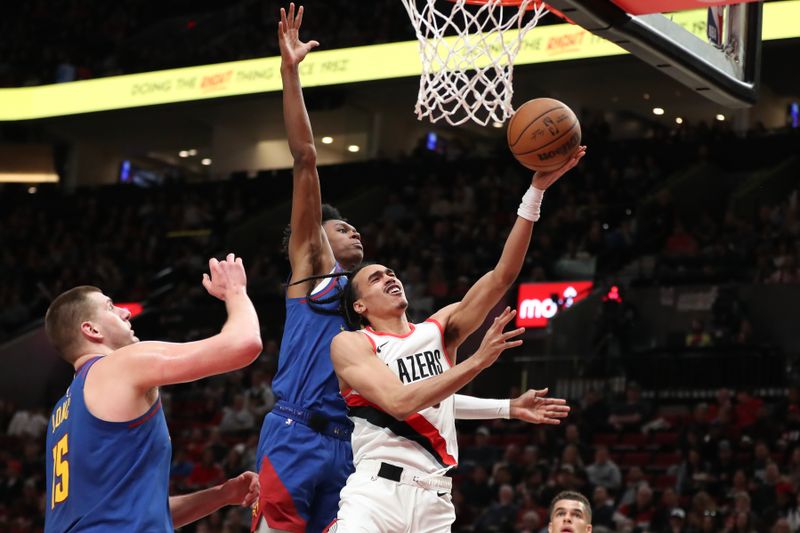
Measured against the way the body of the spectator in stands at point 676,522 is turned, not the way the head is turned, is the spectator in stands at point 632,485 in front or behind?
behind

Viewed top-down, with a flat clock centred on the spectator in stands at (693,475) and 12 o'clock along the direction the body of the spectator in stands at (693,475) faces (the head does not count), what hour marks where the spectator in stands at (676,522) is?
the spectator in stands at (676,522) is roughly at 12 o'clock from the spectator in stands at (693,475).

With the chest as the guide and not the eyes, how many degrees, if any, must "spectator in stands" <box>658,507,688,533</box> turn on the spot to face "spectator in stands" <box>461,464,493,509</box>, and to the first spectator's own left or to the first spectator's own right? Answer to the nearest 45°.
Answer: approximately 135° to the first spectator's own right

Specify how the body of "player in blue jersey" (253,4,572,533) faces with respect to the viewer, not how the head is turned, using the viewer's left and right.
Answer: facing to the right of the viewer

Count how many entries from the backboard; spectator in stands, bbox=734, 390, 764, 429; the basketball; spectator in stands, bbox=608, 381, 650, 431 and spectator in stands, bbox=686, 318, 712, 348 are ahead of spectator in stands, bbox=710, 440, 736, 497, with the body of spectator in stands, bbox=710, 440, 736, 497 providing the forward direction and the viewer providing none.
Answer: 2

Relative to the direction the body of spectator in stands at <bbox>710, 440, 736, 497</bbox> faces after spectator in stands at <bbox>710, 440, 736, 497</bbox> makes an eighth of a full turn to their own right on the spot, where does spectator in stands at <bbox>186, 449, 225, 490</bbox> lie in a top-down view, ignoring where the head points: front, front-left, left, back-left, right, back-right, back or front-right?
front-right

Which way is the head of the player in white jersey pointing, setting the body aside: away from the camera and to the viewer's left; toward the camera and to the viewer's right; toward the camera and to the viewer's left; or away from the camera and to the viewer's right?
toward the camera and to the viewer's right

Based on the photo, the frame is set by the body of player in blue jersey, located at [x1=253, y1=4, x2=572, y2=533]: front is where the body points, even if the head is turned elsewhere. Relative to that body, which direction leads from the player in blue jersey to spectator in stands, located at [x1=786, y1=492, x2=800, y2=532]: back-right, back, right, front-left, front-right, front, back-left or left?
front-left

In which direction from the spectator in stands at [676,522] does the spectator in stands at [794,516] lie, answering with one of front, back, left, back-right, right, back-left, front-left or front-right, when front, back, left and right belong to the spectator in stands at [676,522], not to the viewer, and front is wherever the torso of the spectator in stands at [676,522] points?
left

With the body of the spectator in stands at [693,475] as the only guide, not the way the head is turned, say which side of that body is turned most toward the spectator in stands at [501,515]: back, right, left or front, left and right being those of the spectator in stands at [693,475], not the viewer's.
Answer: right

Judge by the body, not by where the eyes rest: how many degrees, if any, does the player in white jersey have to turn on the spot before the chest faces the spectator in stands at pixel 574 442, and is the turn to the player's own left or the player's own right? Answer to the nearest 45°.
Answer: approximately 135° to the player's own left
